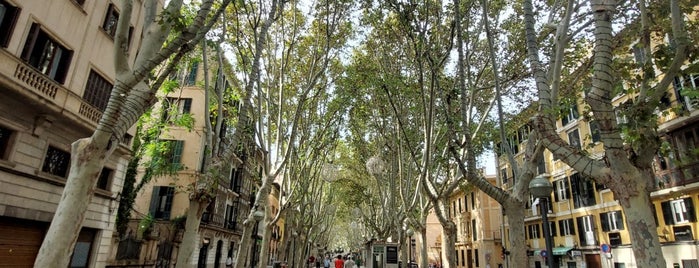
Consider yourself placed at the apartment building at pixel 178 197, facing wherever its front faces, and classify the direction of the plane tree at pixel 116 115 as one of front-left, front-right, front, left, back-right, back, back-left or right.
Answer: front-right

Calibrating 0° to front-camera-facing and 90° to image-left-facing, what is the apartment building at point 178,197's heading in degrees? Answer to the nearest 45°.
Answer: approximately 315°

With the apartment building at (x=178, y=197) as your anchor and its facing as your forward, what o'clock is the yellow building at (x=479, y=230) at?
The yellow building is roughly at 10 o'clock from the apartment building.

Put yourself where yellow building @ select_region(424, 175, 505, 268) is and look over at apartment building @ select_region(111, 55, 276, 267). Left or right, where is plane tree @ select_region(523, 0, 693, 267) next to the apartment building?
left

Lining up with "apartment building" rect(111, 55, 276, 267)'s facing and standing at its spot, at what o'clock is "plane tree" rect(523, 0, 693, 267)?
The plane tree is roughly at 1 o'clock from the apartment building.
